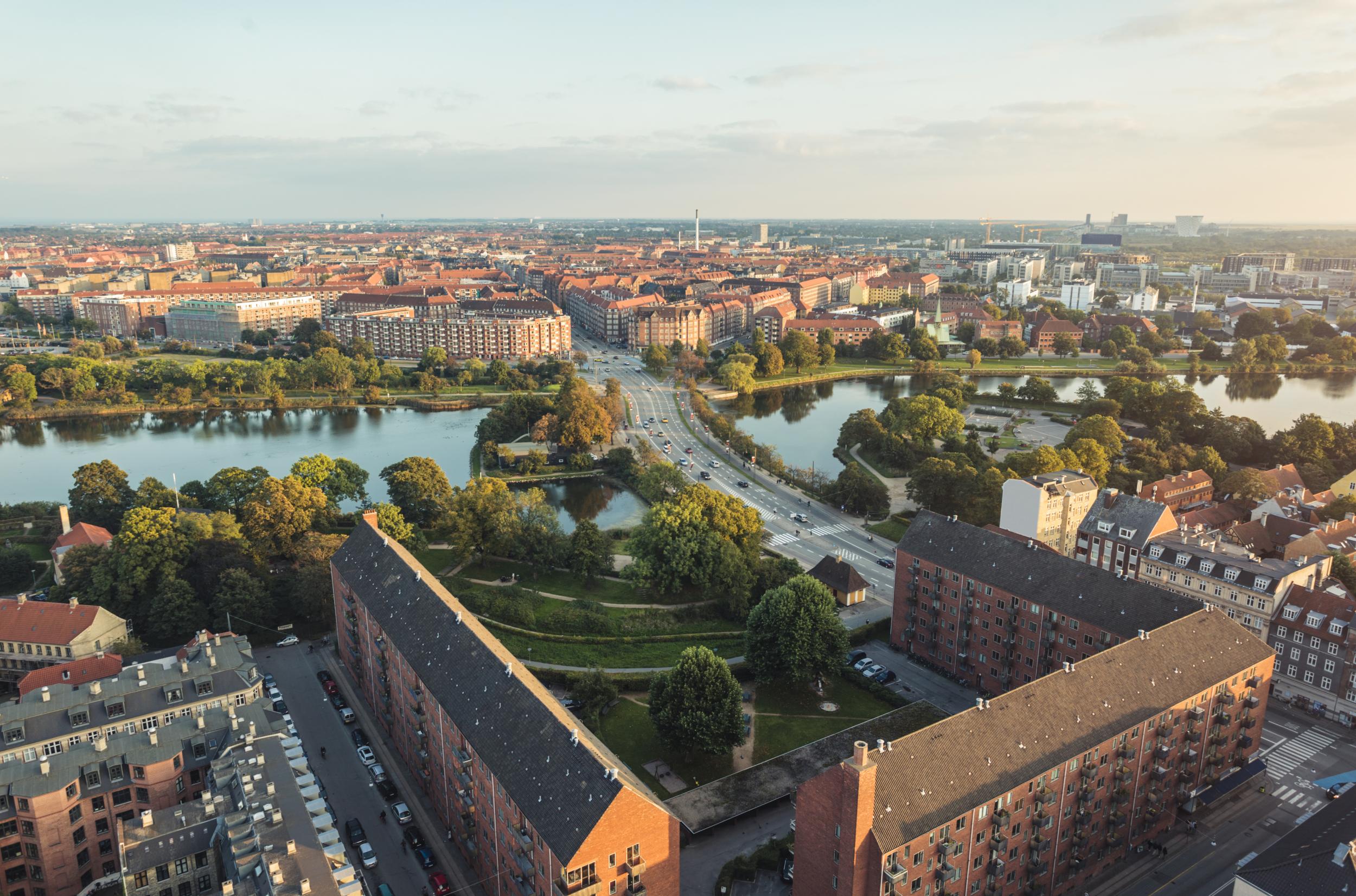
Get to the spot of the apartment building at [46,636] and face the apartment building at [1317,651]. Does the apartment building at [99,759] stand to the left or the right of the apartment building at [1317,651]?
right

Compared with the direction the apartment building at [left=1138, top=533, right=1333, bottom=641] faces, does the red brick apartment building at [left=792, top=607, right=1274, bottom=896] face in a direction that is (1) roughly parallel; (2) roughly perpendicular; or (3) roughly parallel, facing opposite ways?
roughly perpendicular

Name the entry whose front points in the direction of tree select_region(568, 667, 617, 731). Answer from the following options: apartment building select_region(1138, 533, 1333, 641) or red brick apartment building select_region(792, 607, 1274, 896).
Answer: the apartment building

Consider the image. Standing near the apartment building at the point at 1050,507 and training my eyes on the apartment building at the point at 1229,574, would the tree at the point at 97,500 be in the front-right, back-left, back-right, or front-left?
back-right

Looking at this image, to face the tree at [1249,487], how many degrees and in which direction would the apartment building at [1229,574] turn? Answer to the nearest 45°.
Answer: approximately 135° to its right

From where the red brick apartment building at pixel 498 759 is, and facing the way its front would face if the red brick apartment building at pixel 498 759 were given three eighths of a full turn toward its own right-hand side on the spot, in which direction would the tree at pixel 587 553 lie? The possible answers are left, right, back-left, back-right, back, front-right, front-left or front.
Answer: front

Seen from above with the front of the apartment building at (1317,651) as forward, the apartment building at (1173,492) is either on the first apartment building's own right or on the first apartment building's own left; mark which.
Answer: on the first apartment building's own right

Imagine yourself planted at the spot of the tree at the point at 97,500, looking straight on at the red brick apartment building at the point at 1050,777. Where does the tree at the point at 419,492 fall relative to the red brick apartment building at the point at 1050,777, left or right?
left

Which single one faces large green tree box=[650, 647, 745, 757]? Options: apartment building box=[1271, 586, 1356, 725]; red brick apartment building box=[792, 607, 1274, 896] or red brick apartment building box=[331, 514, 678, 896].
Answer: the apartment building

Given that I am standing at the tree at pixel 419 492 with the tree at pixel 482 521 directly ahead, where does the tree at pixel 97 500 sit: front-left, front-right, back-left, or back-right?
back-right

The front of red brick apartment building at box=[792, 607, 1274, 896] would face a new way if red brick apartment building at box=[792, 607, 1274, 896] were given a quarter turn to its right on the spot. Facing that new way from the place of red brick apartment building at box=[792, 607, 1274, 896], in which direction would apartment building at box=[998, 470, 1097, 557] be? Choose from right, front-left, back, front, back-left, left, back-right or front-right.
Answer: back-right

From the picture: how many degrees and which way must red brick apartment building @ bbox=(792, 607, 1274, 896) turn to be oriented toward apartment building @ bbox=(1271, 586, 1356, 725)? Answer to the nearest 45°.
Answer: approximately 90° to its left

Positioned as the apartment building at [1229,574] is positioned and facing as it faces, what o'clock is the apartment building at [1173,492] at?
the apartment building at [1173,492] is roughly at 4 o'clock from the apartment building at [1229,574].
